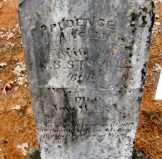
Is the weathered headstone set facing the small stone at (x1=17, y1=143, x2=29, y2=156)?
no

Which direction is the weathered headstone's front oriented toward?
toward the camera
